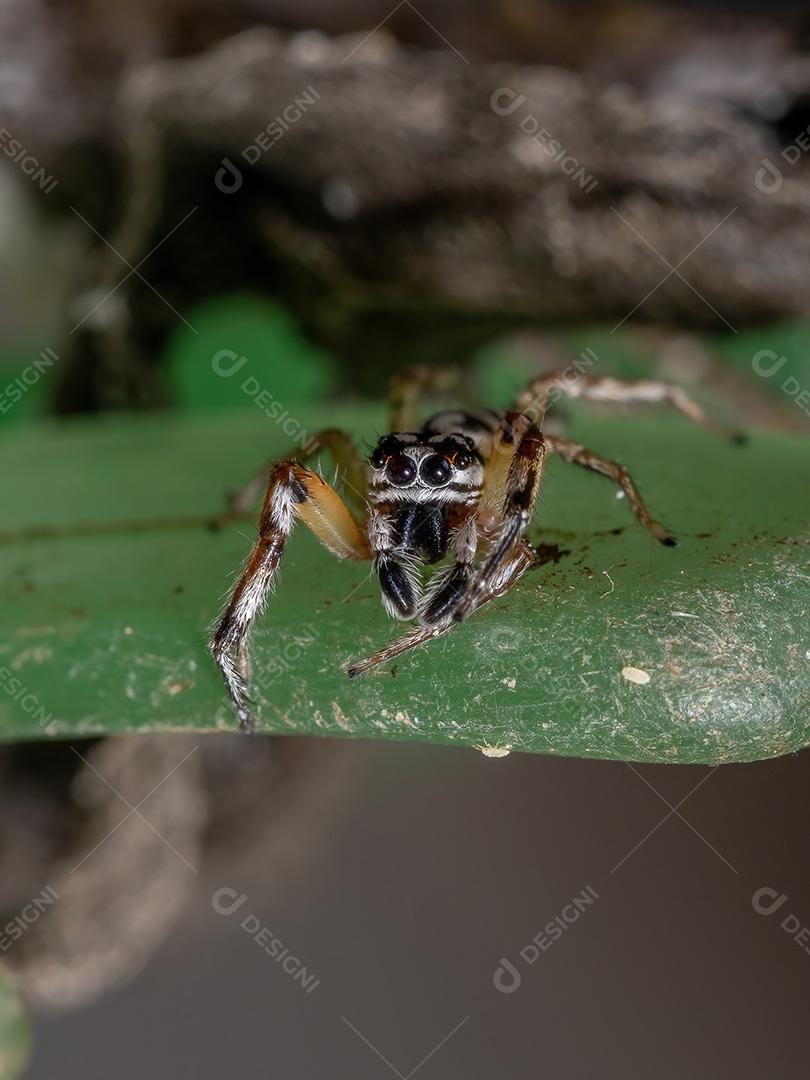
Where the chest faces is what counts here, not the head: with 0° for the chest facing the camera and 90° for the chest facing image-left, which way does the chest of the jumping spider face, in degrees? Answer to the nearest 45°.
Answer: approximately 0°
